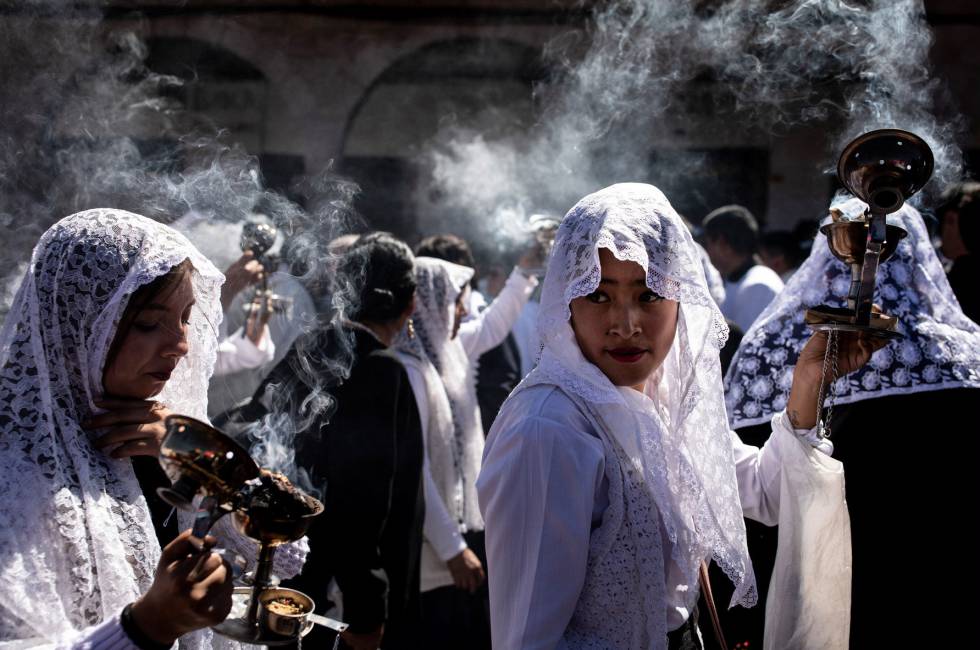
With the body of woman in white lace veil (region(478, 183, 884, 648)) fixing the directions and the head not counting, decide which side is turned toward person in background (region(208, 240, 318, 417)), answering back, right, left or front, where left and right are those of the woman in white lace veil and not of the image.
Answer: back

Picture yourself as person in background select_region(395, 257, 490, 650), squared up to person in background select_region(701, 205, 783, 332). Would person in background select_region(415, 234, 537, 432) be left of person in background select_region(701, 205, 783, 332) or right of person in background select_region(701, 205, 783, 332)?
left

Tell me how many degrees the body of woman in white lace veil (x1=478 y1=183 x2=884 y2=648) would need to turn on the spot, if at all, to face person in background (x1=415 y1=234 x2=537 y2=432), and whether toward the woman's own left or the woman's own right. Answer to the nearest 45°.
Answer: approximately 135° to the woman's own left

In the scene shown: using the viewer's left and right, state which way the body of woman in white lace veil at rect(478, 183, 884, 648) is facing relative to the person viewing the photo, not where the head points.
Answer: facing the viewer and to the right of the viewer

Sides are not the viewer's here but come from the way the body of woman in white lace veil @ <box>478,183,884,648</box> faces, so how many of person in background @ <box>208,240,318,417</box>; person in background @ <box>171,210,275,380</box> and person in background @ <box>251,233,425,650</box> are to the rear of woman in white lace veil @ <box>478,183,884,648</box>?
3

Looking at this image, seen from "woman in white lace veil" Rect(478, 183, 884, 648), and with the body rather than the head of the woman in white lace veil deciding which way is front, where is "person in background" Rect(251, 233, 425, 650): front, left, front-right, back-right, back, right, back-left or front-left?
back

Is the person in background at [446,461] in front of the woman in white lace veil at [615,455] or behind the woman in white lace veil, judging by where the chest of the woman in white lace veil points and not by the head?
behind

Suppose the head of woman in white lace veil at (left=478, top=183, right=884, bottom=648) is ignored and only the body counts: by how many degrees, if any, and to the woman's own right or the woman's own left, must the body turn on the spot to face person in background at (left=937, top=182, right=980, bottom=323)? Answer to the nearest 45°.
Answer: approximately 90° to the woman's own left

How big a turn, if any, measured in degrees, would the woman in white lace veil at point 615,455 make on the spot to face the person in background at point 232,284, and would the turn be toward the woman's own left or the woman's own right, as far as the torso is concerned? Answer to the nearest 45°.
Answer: approximately 180°

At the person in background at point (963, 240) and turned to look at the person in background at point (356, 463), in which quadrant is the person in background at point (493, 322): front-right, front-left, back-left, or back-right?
front-right
